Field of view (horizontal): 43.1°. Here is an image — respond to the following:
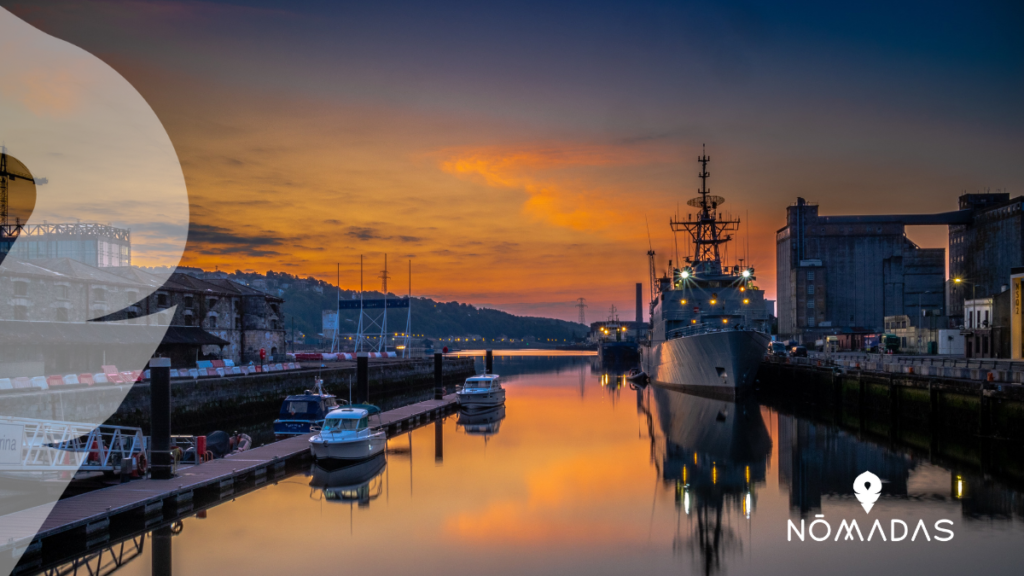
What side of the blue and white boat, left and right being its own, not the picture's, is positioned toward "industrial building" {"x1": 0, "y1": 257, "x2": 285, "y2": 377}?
right

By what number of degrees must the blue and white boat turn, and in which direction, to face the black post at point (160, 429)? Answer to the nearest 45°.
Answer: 0° — it already faces it

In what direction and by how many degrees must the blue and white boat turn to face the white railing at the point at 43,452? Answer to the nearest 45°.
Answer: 0° — it already faces it

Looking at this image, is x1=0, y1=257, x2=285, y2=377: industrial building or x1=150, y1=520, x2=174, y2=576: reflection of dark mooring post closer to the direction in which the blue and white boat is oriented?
the reflection of dark mooring post

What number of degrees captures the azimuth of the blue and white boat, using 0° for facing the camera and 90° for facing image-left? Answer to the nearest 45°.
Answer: approximately 45°
